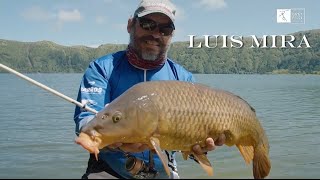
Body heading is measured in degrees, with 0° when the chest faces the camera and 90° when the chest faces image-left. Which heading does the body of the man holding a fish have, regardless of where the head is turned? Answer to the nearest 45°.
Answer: approximately 0°

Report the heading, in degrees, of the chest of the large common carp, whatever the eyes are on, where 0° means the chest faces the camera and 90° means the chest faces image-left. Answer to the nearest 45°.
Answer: approximately 90°
